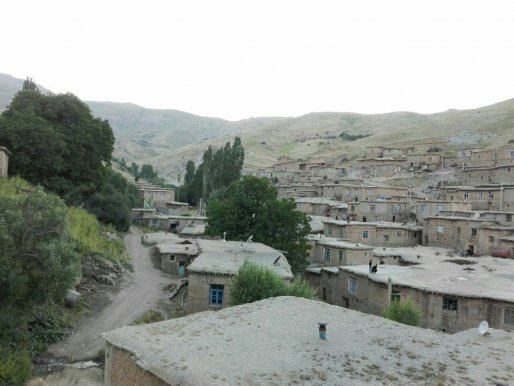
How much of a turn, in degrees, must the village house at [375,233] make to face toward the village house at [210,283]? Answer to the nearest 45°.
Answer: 0° — it already faces it

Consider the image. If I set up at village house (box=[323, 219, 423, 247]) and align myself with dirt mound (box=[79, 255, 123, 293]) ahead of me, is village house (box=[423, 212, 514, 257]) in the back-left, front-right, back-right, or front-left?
back-left

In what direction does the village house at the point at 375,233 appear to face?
toward the camera

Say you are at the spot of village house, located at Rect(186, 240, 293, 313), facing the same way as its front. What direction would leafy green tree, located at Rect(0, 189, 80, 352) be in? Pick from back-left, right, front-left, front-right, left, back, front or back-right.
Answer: front-right

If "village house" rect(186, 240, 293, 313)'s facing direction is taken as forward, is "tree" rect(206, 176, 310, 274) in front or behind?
behind

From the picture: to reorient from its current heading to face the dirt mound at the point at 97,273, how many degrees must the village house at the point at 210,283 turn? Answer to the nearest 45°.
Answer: approximately 135° to its right

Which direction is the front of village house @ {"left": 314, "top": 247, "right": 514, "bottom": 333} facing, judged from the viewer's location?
facing the viewer and to the left of the viewer

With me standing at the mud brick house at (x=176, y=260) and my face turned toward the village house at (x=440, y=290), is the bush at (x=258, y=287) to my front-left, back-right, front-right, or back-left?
front-right

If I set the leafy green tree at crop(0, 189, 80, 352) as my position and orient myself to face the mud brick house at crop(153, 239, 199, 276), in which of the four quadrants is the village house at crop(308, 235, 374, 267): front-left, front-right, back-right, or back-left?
front-right

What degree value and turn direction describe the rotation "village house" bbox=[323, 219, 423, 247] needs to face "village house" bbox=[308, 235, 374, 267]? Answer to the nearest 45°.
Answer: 0° — it already faces it

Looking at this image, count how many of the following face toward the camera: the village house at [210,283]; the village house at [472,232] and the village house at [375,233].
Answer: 3

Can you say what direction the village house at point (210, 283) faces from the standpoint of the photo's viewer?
facing the viewer

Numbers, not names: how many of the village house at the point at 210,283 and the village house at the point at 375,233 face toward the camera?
2

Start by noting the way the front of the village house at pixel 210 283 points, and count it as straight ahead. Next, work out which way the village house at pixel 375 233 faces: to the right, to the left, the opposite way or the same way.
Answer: the same way

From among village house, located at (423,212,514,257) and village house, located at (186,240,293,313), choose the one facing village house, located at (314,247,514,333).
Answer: village house, located at (423,212,514,257)

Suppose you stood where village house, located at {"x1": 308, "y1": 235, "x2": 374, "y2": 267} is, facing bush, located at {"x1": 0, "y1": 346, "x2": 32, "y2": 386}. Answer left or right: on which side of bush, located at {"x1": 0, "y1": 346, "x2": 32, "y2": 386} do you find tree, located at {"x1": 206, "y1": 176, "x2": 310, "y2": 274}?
right

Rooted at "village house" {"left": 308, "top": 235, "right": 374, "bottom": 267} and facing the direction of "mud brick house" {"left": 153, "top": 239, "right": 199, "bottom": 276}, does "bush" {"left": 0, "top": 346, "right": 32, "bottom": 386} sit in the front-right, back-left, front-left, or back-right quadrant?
front-left
